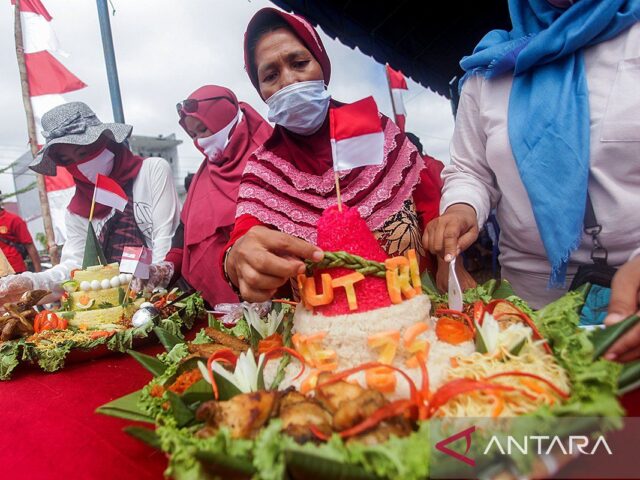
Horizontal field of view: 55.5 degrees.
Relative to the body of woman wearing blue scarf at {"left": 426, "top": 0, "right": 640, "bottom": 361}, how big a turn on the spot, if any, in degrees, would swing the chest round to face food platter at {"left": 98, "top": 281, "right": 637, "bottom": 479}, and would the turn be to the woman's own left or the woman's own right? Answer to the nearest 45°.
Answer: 0° — they already face it

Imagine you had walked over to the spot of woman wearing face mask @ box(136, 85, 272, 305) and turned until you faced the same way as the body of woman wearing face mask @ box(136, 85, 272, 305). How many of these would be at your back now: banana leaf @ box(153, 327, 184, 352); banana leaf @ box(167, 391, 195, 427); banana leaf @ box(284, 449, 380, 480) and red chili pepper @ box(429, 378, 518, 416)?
0

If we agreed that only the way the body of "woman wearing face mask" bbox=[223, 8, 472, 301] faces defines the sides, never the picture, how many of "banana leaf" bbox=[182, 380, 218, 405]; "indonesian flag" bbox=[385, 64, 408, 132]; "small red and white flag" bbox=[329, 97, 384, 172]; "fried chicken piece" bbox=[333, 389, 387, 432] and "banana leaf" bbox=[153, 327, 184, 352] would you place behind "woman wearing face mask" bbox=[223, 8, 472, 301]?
1

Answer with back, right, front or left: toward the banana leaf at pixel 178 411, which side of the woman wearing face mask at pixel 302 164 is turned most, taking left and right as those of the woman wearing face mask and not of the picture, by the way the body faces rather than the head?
front

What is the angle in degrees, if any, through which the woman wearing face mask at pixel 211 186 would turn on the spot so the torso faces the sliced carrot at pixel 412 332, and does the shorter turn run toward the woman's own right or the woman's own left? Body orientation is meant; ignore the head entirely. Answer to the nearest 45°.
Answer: approximately 45° to the woman's own left

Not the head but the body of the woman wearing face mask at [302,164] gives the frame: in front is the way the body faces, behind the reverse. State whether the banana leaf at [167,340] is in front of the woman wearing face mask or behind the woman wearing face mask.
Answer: in front

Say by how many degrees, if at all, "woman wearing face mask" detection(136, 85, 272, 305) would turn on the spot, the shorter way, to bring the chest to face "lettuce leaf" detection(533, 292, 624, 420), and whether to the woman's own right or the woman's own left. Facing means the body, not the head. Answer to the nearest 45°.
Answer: approximately 45° to the woman's own left

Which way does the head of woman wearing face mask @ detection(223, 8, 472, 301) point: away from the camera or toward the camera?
toward the camera

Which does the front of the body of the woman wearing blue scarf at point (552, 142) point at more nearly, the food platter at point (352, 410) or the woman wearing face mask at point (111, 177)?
the food platter

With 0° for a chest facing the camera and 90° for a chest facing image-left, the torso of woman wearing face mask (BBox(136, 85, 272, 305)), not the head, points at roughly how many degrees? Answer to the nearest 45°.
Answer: approximately 45°

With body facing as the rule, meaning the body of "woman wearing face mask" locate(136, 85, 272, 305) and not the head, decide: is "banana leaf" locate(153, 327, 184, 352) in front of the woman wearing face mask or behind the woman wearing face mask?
in front

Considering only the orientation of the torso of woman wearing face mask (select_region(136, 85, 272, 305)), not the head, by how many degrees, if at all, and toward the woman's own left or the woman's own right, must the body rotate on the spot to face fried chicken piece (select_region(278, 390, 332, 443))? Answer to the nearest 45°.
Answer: approximately 45° to the woman's own left

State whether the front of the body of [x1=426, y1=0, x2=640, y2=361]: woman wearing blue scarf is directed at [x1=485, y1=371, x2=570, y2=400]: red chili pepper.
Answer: yes

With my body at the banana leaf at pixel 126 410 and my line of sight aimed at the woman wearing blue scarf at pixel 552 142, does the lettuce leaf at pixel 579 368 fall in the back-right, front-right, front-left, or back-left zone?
front-right

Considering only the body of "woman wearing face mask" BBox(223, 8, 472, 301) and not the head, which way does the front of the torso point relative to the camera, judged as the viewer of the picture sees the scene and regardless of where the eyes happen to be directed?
toward the camera
